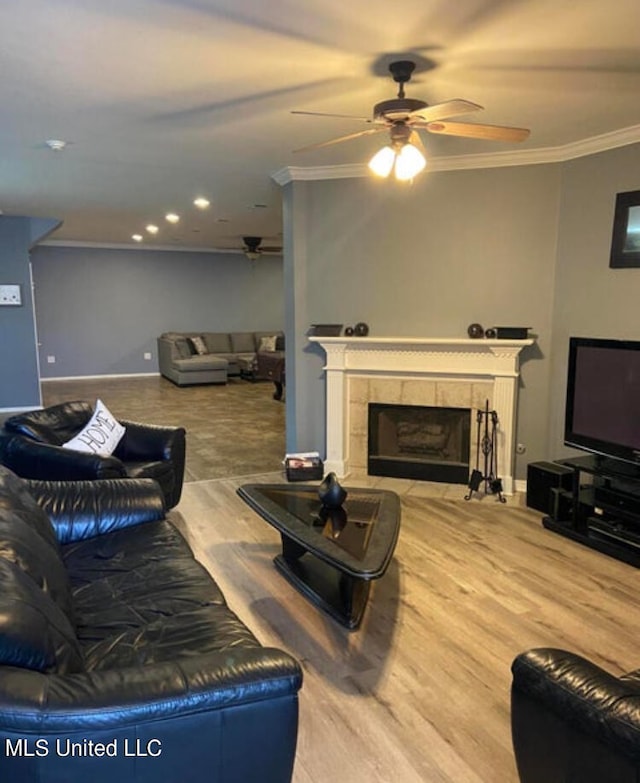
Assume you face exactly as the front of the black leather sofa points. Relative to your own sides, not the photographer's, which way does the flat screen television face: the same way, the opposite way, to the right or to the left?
the opposite way

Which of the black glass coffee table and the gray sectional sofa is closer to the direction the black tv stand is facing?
the black glass coffee table

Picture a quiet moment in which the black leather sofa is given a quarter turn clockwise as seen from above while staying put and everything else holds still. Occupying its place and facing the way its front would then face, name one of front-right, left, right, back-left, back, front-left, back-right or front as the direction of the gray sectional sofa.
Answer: back

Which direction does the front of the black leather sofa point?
to the viewer's right

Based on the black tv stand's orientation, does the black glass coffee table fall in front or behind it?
in front

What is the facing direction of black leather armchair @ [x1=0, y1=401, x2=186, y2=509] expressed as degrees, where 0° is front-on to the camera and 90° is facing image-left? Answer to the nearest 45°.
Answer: approximately 315°

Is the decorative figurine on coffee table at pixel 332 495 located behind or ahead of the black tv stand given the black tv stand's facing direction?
ahead

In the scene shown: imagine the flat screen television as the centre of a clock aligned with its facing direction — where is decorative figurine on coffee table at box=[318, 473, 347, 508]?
The decorative figurine on coffee table is roughly at 12 o'clock from the flat screen television.
